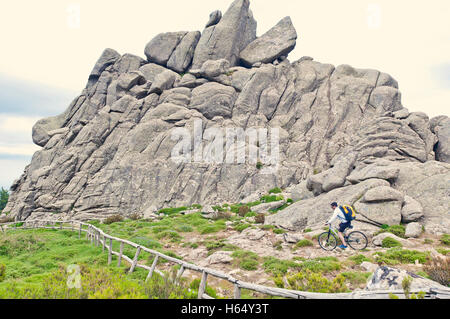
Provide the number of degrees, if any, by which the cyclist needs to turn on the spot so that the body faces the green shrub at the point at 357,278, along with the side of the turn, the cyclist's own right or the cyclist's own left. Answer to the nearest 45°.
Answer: approximately 90° to the cyclist's own left

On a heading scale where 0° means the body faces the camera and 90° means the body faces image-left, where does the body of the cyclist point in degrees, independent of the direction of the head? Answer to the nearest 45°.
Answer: approximately 90°

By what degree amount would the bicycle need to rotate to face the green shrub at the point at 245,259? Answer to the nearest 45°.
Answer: approximately 45° to its left

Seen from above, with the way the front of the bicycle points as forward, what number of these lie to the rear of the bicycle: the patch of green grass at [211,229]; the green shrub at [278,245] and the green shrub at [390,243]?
1

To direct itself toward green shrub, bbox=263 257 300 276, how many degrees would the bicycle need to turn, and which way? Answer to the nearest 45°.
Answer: approximately 45° to its left

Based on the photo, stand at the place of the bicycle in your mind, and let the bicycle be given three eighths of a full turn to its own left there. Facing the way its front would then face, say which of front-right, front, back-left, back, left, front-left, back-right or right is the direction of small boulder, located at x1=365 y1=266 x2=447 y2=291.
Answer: front-right

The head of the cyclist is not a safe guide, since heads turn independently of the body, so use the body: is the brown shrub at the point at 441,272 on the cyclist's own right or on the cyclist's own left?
on the cyclist's own left

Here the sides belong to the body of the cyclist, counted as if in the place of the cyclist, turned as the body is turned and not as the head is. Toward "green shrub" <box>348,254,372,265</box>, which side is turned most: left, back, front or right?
left

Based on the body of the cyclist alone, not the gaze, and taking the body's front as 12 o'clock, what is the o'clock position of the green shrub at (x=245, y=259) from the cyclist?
The green shrub is roughly at 11 o'clock from the cyclist.

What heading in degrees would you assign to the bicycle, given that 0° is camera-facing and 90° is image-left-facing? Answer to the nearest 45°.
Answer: approximately 90°
